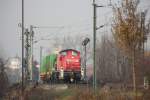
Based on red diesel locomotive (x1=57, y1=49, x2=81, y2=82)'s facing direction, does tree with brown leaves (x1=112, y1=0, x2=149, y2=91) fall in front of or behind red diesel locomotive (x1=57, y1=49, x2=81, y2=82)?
in front

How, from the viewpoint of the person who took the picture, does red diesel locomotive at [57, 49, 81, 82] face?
facing the viewer
